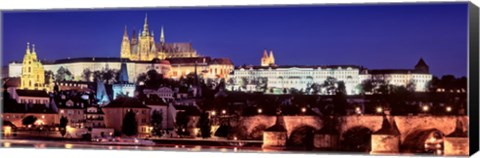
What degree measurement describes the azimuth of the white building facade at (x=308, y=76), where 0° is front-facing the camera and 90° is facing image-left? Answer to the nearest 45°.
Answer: approximately 0°

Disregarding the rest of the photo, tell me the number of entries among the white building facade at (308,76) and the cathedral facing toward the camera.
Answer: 1

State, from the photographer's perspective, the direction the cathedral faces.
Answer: facing away from the viewer and to the left of the viewer
